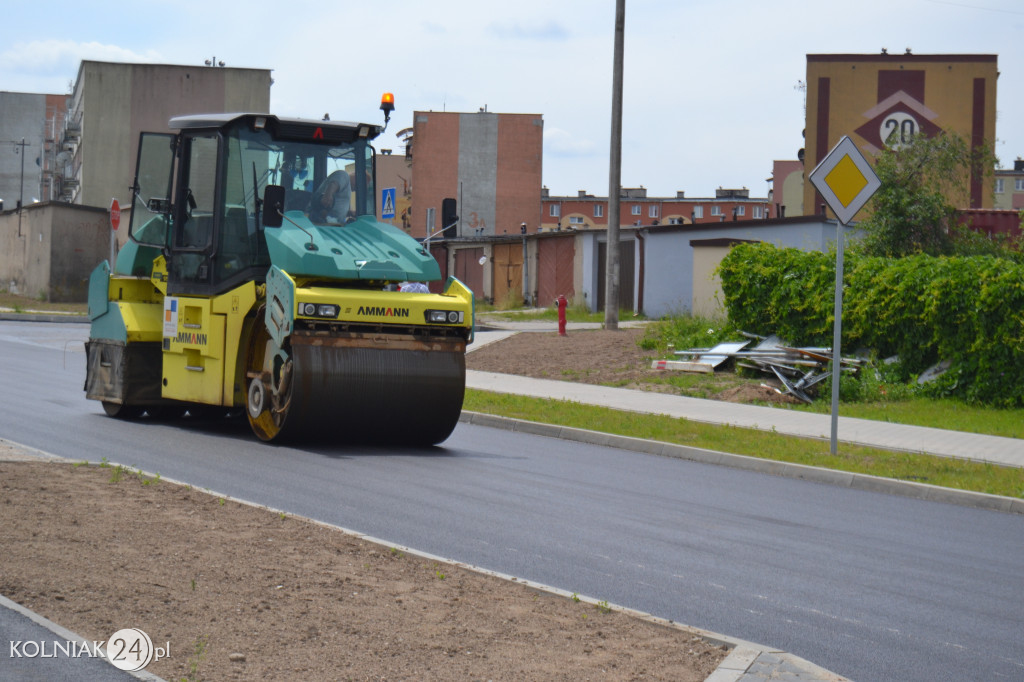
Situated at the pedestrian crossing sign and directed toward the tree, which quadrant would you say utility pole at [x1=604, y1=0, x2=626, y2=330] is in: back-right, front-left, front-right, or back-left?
front-left

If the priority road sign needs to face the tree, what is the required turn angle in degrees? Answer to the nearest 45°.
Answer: approximately 135° to its left

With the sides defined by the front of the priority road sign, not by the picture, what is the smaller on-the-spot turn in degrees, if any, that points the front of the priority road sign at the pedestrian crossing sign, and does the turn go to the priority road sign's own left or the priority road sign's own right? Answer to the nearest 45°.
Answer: approximately 180°

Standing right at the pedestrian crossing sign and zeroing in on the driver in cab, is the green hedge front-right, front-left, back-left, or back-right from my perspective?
front-left

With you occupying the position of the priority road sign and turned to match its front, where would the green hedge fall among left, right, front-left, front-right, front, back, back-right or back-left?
back-left

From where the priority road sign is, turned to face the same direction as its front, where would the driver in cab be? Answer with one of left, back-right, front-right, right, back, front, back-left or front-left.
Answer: back-right

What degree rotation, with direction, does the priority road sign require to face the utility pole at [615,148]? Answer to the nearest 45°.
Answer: approximately 135° to its left
